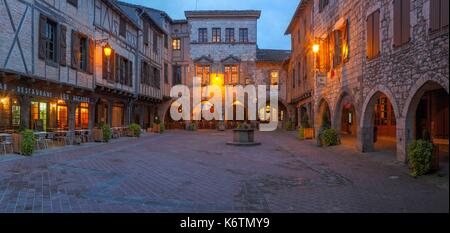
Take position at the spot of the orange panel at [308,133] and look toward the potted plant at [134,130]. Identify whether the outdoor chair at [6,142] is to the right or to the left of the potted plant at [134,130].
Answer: left

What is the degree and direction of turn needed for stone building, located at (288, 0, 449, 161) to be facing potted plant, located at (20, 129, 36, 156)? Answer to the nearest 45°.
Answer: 0° — it already faces it

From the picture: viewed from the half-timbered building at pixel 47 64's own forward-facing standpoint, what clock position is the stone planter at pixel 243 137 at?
The stone planter is roughly at 11 o'clock from the half-timbered building.

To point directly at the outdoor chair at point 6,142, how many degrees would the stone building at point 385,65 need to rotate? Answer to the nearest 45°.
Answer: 0° — it already faces it

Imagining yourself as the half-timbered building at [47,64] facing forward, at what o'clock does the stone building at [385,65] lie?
the stone building at [385,65] is roughly at 12 o'clock from the half-timbered building at [47,64].

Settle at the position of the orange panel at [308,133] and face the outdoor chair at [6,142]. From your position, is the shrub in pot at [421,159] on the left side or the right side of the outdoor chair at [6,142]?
left

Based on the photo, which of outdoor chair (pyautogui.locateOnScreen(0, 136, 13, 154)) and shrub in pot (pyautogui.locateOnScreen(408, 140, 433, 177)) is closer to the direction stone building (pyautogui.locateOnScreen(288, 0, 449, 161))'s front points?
the outdoor chair

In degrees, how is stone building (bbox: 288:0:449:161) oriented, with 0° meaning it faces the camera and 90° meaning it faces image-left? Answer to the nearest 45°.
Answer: approximately 45°

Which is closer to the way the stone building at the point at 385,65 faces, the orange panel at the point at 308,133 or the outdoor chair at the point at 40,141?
the outdoor chair

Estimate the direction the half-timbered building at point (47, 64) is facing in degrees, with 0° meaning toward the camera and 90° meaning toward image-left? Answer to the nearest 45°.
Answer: approximately 315°
